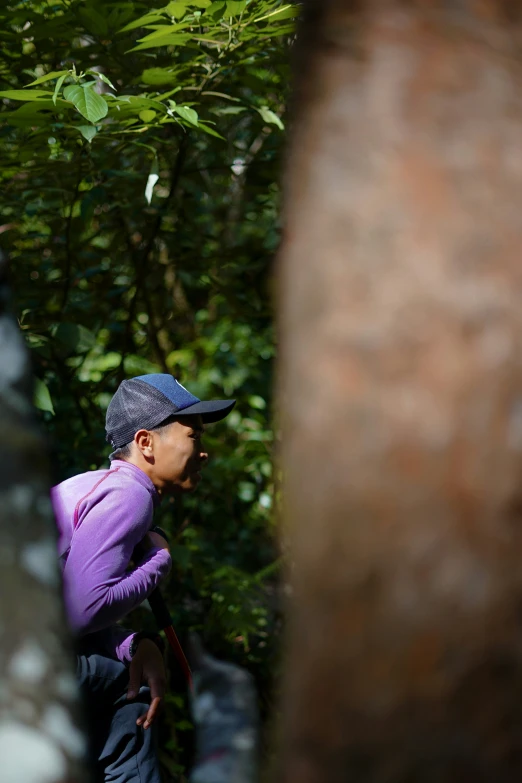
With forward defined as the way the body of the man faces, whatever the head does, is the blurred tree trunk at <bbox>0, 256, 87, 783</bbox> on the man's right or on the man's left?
on the man's right

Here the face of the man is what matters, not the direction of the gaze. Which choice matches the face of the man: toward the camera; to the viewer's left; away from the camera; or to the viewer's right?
to the viewer's right

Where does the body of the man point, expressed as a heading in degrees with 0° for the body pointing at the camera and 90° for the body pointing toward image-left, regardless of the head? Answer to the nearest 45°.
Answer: approximately 270°
